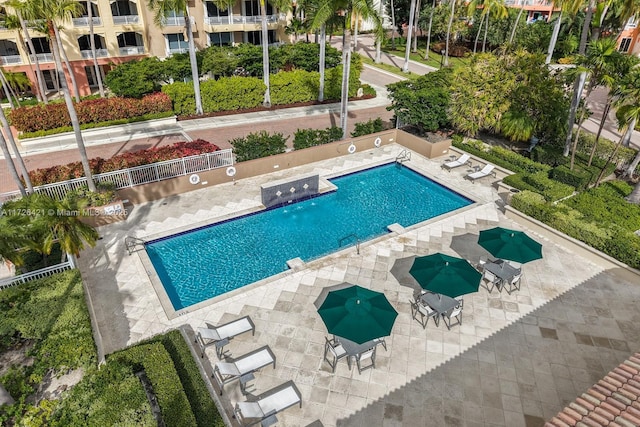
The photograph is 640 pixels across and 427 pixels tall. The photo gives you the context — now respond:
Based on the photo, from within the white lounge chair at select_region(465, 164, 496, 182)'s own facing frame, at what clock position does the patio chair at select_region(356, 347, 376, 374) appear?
The patio chair is roughly at 11 o'clock from the white lounge chair.

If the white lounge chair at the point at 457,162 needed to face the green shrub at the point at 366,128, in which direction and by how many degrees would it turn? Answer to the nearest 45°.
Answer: approximately 45° to its right

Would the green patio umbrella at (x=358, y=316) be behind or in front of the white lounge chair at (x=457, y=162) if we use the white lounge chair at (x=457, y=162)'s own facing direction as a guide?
in front

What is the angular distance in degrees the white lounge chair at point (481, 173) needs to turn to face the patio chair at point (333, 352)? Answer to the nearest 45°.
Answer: approximately 45° to its left

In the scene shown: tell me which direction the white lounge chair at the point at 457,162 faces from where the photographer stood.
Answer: facing the viewer and to the left of the viewer

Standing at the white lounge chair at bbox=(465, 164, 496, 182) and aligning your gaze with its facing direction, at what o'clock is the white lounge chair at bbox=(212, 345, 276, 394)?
the white lounge chair at bbox=(212, 345, 276, 394) is roughly at 11 o'clock from the white lounge chair at bbox=(465, 164, 496, 182).

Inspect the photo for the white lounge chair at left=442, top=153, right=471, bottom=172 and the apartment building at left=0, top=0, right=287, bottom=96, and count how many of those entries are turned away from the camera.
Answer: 0

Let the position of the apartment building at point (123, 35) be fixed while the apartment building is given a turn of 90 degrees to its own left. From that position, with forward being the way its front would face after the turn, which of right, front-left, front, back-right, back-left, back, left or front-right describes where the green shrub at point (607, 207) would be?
right

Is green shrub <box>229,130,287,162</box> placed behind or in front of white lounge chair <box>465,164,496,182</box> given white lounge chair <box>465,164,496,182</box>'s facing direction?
in front

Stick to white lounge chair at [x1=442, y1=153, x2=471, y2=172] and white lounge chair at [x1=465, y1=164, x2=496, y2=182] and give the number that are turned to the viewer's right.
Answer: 0

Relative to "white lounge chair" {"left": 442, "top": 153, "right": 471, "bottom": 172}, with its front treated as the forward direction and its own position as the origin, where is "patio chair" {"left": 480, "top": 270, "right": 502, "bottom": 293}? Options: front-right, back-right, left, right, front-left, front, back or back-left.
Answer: front-left

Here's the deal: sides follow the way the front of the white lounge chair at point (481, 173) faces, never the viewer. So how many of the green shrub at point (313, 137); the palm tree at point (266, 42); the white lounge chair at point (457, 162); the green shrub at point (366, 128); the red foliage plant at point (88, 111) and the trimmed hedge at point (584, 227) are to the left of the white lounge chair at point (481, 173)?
1

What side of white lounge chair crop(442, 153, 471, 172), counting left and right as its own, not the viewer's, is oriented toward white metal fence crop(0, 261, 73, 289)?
front

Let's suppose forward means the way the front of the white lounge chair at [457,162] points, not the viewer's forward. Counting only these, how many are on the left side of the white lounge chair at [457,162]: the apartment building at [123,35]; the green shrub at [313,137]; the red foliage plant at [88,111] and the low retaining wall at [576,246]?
1
